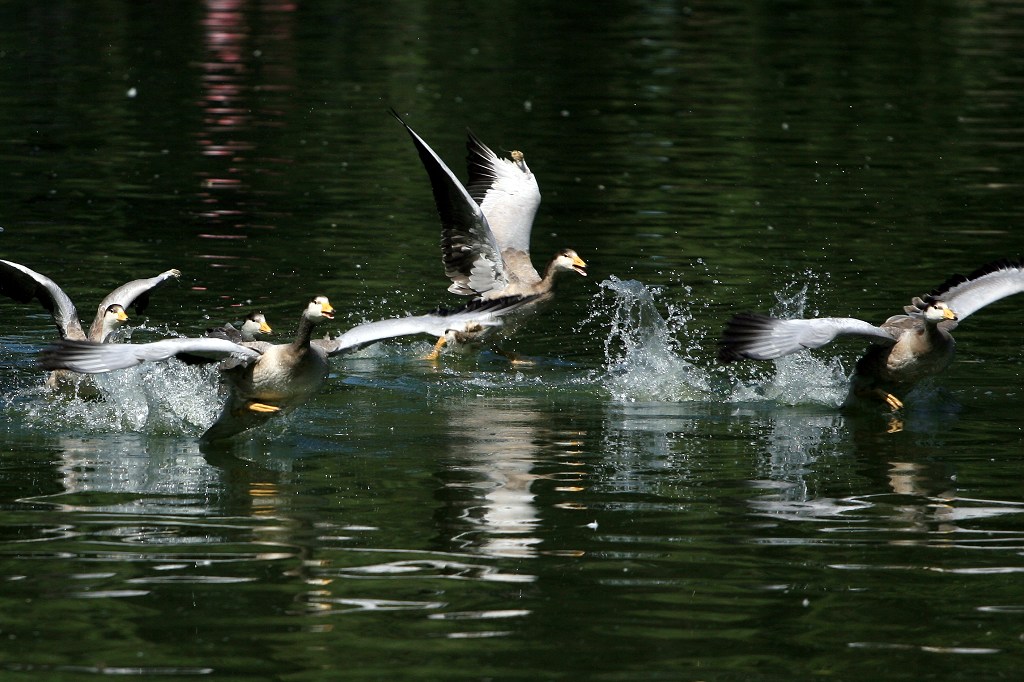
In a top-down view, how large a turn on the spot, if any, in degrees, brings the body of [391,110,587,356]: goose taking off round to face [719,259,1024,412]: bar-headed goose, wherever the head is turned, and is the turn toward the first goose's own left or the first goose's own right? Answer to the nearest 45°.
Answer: approximately 45° to the first goose's own right

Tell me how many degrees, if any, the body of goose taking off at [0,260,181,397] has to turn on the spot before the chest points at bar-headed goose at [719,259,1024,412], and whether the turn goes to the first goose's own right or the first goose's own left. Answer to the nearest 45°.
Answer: approximately 45° to the first goose's own left

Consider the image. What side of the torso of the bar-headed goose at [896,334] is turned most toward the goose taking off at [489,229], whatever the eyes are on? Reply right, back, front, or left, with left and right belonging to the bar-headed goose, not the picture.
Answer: back

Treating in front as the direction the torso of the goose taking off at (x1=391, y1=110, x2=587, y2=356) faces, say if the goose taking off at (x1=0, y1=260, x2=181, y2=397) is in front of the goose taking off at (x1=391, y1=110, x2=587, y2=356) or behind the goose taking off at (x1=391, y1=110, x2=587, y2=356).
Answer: behind

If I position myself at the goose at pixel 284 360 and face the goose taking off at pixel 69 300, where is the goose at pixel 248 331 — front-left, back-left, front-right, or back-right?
front-right

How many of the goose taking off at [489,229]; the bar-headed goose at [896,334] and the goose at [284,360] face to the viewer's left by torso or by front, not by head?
0

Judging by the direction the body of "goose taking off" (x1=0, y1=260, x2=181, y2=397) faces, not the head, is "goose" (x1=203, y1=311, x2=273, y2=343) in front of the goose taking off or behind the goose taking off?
in front

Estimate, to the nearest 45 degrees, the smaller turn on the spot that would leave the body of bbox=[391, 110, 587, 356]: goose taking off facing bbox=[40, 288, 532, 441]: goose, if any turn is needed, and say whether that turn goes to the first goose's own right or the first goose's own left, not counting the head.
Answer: approximately 90° to the first goose's own right

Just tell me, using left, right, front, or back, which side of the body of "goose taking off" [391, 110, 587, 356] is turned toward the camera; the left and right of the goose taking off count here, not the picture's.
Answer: right

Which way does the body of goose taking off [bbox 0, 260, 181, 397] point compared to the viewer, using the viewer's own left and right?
facing the viewer and to the right of the viewer

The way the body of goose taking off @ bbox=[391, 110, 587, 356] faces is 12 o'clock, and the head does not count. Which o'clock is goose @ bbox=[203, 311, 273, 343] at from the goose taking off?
The goose is roughly at 4 o'clock from the goose taking off.

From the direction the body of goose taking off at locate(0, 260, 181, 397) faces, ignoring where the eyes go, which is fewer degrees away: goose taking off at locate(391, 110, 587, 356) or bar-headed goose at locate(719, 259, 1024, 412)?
the bar-headed goose

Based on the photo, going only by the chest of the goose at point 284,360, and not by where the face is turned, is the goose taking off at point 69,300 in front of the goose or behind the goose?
behind

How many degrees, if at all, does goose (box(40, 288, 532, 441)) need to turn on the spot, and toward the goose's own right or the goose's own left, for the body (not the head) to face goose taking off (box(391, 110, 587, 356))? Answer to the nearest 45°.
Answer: approximately 90° to the goose's own left

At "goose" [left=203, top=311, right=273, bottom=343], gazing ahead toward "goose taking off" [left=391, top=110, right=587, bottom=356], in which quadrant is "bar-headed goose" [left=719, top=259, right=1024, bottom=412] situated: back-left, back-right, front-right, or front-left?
front-right
